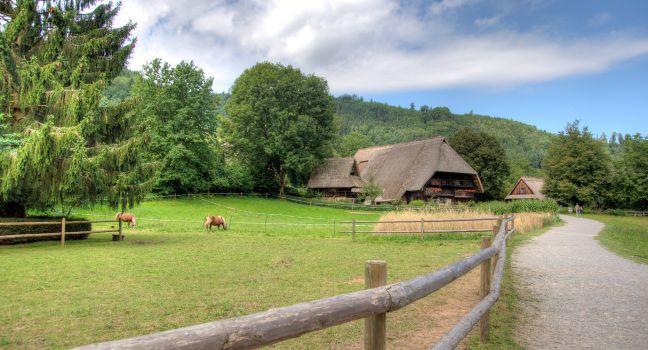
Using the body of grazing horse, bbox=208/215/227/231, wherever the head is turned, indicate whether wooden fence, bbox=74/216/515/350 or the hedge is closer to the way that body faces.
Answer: the hedge

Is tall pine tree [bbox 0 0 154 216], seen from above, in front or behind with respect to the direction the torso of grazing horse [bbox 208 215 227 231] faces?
in front

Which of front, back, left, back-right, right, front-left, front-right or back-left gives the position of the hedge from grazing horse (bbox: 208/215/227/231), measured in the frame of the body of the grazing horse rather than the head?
front-left

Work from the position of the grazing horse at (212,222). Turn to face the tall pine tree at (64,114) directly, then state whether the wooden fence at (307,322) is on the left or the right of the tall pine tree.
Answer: left
